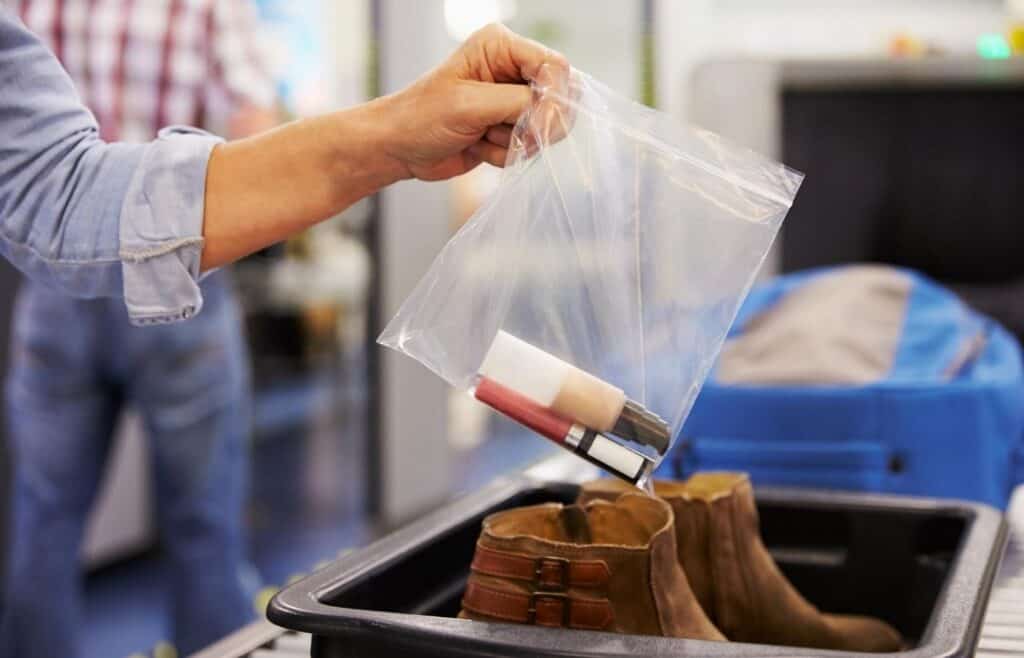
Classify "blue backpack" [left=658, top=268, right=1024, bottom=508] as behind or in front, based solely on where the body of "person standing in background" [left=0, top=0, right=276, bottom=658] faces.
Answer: in front

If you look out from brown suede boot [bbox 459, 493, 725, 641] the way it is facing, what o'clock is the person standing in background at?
The person standing in background is roughly at 8 o'clock from the brown suede boot.

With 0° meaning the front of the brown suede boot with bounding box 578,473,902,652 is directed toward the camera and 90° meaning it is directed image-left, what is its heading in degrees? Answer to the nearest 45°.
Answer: approximately 270°

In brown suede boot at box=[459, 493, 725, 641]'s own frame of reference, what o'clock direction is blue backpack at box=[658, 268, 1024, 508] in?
The blue backpack is roughly at 10 o'clock from the brown suede boot.

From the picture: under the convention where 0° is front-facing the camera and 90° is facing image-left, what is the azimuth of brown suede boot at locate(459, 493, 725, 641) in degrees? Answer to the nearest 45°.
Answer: approximately 270°

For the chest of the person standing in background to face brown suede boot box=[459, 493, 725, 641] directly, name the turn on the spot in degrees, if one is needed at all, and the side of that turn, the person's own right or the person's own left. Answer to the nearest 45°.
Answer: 0° — they already face it

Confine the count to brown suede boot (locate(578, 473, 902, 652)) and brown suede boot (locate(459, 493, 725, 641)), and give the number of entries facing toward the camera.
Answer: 0
